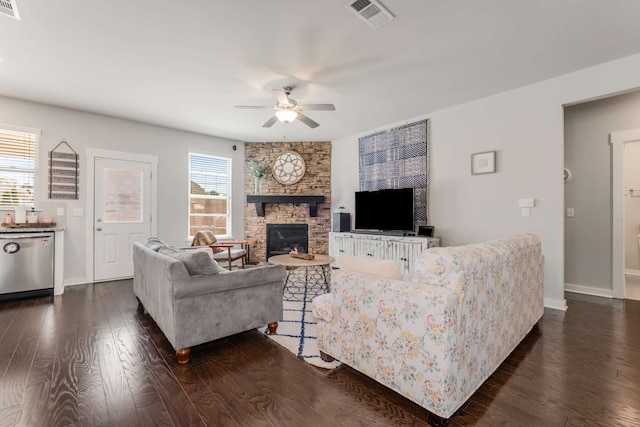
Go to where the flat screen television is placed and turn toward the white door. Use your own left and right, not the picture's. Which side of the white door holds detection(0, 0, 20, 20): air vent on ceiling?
left

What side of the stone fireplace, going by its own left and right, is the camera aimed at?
front

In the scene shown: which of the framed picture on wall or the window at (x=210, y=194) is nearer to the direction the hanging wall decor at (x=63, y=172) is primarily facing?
the framed picture on wall

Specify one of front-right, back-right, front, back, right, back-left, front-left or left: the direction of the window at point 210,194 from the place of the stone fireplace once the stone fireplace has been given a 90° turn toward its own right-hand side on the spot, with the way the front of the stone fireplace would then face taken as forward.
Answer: front

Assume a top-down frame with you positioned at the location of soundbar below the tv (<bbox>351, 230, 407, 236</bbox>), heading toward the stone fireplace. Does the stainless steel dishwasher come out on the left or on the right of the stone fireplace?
left

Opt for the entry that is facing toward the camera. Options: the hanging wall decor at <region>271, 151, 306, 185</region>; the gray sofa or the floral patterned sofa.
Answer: the hanging wall decor

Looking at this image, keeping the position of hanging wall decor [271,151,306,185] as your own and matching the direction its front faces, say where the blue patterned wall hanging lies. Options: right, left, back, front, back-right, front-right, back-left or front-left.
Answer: front-left

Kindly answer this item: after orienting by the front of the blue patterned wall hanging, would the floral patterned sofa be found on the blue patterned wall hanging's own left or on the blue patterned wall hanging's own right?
on the blue patterned wall hanging's own left

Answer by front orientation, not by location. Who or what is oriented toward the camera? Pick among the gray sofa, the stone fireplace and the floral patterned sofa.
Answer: the stone fireplace

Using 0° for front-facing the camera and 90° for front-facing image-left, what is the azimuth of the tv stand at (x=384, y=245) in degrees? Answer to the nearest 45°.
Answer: approximately 45°

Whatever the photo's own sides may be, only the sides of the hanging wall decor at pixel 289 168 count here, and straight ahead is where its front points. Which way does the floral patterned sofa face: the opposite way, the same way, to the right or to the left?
the opposite way

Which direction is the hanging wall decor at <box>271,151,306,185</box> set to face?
toward the camera
